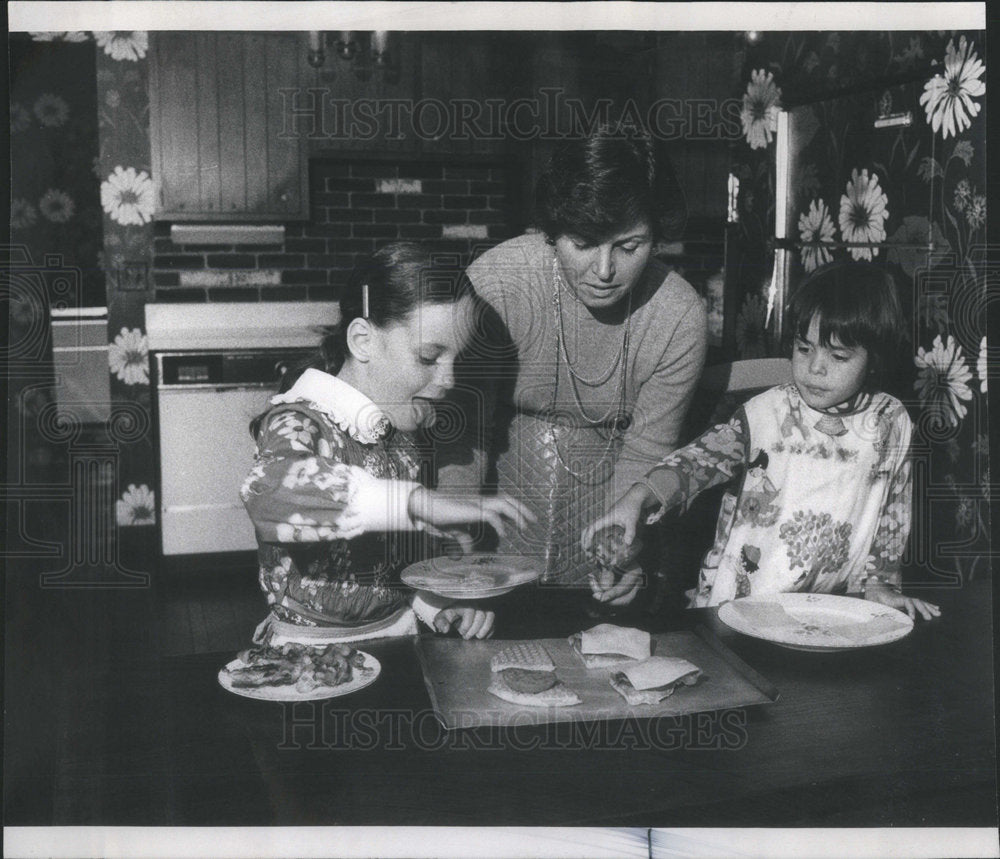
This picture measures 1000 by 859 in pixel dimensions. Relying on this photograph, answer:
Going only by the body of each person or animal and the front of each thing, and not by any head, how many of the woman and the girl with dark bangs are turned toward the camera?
2

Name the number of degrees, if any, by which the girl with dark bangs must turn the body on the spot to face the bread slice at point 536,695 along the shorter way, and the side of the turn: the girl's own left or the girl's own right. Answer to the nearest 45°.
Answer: approximately 45° to the girl's own right

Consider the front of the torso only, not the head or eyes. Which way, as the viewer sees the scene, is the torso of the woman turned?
toward the camera

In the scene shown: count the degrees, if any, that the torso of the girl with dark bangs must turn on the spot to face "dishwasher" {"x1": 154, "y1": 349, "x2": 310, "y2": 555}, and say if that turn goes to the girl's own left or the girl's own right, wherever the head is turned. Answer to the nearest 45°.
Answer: approximately 90° to the girl's own right

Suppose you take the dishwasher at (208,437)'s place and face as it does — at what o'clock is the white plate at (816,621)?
The white plate is roughly at 10 o'clock from the dishwasher.

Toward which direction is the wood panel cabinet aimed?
toward the camera

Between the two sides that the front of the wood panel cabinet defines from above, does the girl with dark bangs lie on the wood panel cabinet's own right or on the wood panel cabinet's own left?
on the wood panel cabinet's own left

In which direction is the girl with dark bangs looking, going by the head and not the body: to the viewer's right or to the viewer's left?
to the viewer's left

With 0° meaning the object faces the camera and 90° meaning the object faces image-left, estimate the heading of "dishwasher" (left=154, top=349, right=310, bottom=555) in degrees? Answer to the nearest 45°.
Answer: approximately 0°

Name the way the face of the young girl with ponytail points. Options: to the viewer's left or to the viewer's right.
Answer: to the viewer's right

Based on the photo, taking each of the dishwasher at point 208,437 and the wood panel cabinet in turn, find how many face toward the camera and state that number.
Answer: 2
